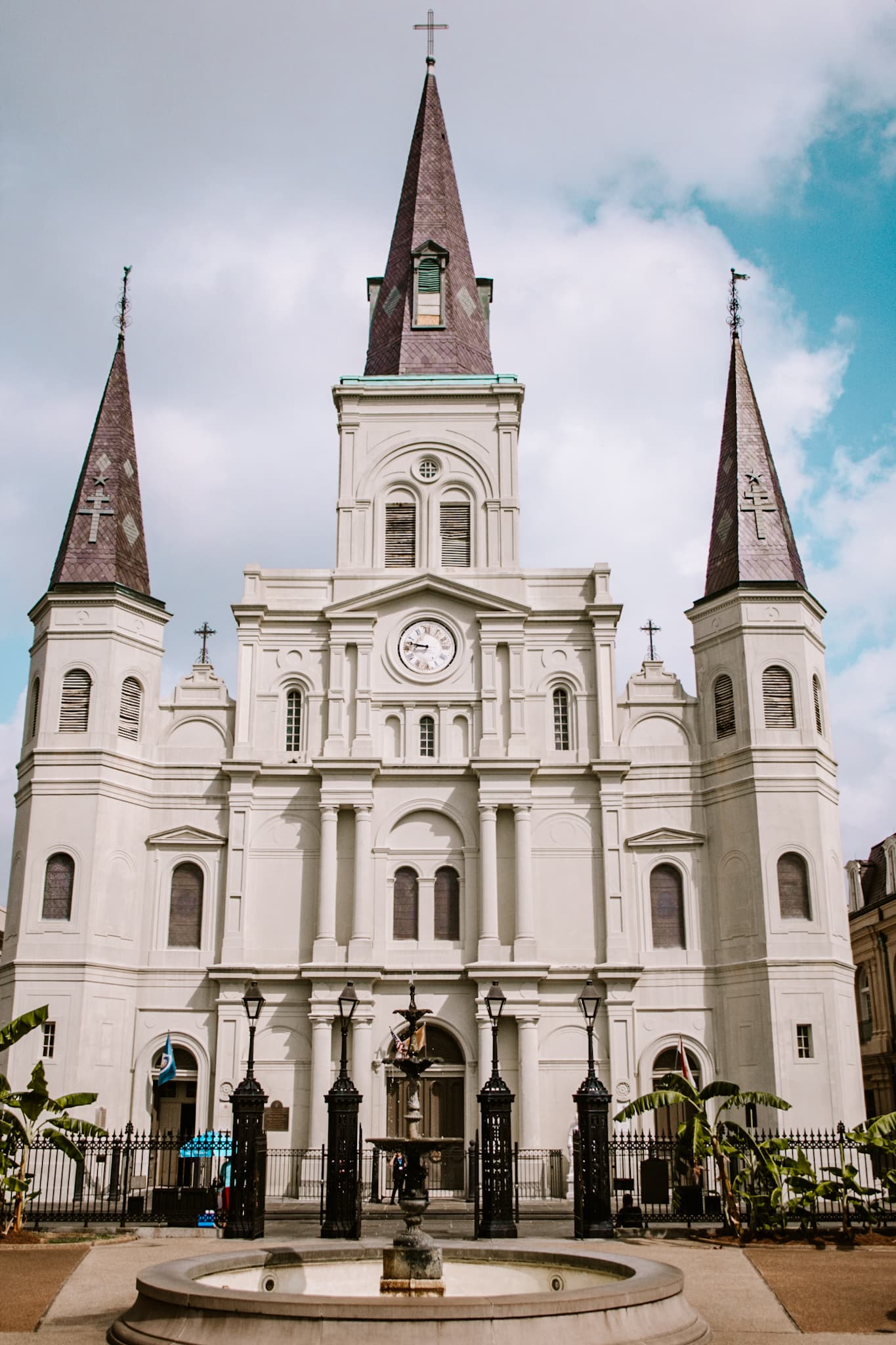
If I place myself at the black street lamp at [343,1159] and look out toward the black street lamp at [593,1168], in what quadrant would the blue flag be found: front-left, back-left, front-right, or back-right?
back-left

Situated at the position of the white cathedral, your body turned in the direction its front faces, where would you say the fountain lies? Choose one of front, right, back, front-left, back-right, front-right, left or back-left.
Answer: front

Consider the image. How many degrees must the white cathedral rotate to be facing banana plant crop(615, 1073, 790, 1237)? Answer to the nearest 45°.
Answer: approximately 45° to its left

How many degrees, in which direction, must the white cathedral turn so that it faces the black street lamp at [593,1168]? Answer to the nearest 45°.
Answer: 0° — it already faces it

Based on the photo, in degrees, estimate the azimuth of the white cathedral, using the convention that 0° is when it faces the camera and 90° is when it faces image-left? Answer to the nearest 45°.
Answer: approximately 0°

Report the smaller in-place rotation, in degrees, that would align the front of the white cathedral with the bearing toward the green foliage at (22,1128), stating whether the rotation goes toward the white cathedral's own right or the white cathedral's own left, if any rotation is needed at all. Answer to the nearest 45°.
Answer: approximately 45° to the white cathedral's own right

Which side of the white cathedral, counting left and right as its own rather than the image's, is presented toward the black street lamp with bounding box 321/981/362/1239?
front
